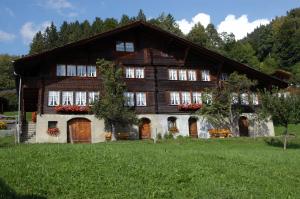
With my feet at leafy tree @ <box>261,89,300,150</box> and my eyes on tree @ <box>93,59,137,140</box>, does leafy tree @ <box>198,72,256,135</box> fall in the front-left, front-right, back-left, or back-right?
front-right

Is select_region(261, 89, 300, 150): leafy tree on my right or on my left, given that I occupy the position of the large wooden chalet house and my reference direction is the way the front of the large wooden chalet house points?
on my left

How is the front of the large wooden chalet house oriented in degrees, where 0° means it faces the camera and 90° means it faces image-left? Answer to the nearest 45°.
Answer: approximately 0°
